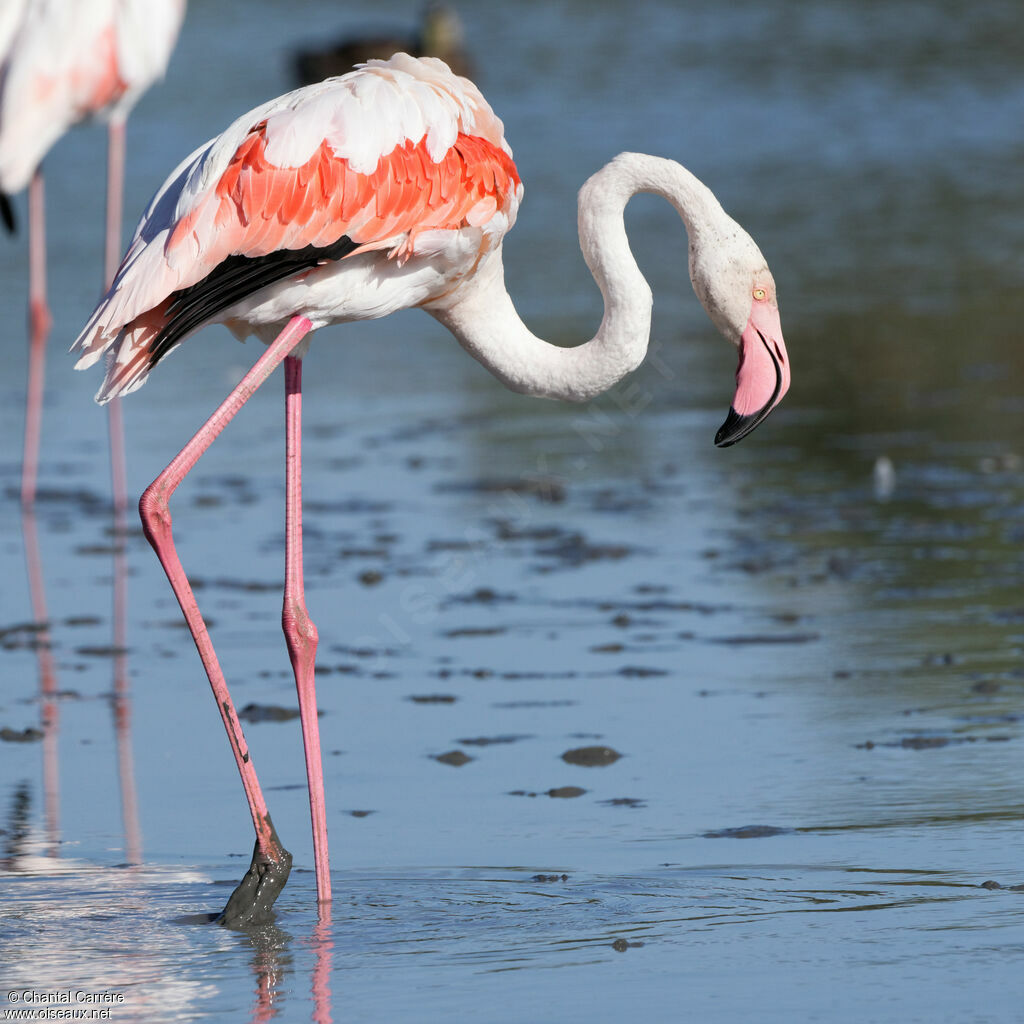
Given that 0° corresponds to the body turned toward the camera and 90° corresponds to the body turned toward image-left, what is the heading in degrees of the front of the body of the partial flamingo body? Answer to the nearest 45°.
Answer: approximately 270°

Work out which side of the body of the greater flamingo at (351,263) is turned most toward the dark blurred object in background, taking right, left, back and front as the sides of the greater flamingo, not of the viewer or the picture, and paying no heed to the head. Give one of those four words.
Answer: left

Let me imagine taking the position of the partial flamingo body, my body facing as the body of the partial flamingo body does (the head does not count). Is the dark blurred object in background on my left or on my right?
on my left

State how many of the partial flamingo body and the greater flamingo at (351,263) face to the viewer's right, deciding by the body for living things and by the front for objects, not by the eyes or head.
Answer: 2

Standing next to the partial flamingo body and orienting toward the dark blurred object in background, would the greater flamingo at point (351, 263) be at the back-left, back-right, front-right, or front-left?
back-right

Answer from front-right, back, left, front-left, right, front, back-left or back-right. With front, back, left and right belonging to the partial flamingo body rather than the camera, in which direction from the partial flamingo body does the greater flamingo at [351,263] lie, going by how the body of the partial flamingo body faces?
right

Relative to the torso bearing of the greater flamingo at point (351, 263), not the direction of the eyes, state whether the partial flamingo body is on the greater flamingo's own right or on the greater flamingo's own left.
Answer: on the greater flamingo's own left

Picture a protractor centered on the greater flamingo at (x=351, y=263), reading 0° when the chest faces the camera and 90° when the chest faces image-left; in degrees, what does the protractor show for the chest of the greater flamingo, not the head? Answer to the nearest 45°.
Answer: approximately 270°
